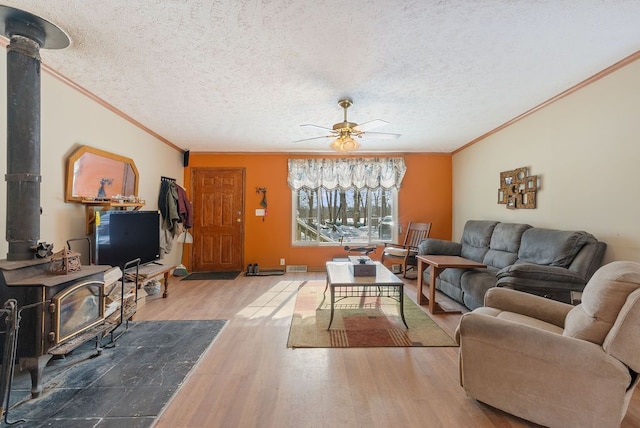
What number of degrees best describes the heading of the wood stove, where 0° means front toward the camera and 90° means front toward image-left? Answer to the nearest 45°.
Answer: approximately 315°

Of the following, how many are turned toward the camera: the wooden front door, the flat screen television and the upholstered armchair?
2

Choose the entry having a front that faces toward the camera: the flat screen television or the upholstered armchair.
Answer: the flat screen television

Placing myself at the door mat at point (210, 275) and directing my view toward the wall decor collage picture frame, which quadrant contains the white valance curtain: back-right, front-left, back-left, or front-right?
front-left

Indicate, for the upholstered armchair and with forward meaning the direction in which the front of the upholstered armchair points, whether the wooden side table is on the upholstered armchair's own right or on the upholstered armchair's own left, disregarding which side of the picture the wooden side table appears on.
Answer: on the upholstered armchair's own right

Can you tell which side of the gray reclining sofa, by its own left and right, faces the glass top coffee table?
front

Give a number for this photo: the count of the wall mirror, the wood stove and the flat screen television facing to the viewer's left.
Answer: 0

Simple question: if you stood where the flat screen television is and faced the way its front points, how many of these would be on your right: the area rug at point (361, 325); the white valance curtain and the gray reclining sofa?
0

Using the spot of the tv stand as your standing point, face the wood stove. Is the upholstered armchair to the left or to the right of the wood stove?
left

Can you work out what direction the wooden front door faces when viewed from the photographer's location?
facing the viewer

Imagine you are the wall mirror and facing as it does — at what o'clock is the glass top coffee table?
The glass top coffee table is roughly at 12 o'clock from the wall mirror.

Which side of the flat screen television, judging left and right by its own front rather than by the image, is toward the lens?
front

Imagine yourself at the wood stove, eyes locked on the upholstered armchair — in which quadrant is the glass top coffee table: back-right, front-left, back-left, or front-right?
front-left

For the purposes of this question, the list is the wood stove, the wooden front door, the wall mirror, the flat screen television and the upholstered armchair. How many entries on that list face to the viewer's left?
1

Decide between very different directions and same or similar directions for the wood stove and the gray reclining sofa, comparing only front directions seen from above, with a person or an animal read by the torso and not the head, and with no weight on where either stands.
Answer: very different directions

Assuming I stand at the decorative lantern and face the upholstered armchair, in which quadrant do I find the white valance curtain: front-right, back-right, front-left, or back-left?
front-left

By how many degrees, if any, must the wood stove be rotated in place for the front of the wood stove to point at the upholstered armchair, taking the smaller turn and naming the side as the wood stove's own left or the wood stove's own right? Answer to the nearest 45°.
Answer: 0° — it already faces it
